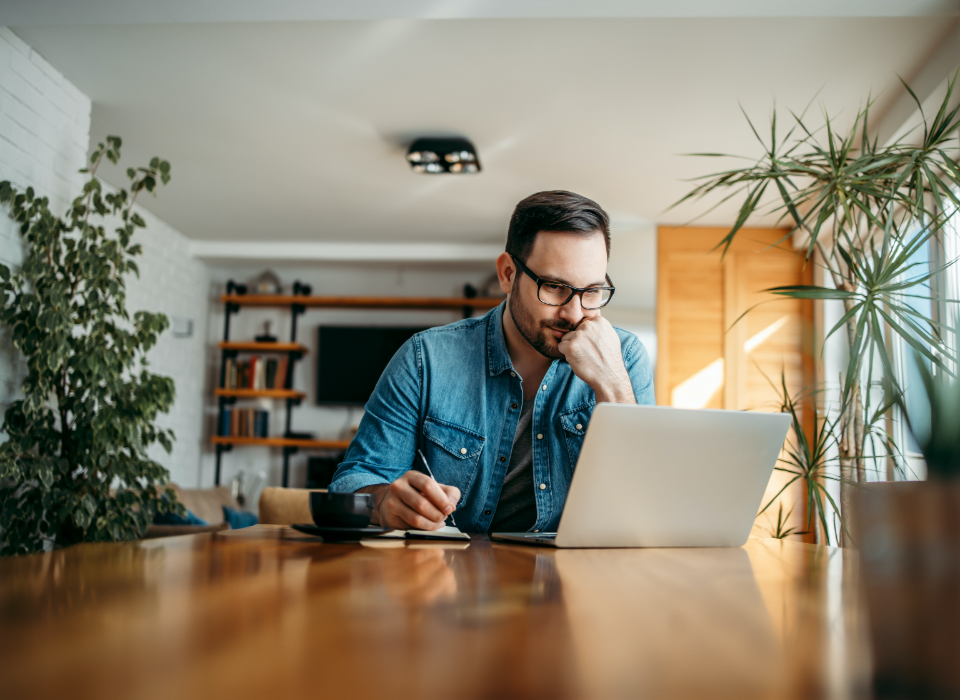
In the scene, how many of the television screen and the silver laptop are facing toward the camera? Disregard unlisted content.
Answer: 1

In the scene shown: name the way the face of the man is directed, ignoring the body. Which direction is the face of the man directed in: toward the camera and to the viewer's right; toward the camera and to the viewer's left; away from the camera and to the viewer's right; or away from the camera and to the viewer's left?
toward the camera and to the viewer's right

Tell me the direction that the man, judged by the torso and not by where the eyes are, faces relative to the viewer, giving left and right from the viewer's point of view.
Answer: facing the viewer and to the right of the viewer

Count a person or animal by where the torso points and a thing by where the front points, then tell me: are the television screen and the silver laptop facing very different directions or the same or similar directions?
very different directions

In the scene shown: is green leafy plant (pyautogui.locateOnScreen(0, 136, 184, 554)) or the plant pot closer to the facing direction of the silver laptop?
the green leafy plant

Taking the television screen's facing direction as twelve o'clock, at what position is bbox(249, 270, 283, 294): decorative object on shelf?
The decorative object on shelf is roughly at 3 o'clock from the television screen.

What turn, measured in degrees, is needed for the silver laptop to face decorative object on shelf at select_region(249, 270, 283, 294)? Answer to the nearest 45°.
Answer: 0° — it already faces it

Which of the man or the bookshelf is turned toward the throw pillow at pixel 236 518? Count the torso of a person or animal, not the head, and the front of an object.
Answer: the bookshelf

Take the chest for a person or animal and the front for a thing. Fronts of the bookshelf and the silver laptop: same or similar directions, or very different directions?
very different directions

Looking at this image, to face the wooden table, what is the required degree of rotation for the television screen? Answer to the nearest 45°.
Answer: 0° — it already faces it

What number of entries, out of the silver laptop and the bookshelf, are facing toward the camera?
1

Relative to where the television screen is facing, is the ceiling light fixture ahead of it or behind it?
ahead

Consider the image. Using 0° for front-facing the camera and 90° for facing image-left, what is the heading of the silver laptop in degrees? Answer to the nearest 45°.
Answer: approximately 135°

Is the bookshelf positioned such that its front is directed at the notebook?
yes

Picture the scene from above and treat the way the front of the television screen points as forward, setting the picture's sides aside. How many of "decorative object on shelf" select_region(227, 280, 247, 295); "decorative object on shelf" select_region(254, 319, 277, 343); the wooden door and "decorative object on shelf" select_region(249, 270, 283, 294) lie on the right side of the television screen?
3
